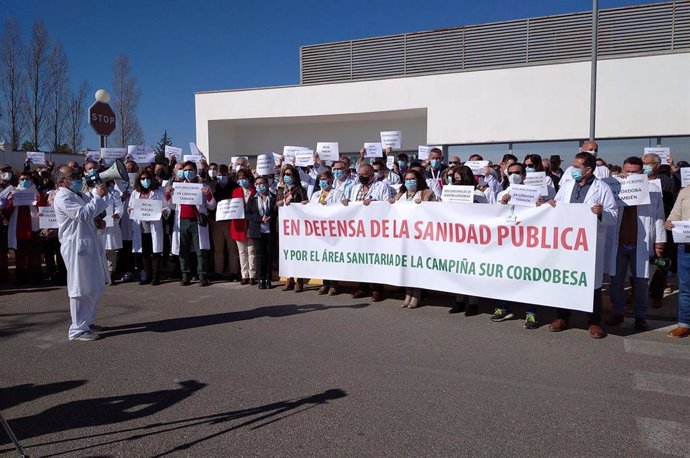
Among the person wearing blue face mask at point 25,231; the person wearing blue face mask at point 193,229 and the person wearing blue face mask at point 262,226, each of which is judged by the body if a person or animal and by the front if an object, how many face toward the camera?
3

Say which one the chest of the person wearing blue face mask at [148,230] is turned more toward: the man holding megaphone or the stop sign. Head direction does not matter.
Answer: the man holding megaphone

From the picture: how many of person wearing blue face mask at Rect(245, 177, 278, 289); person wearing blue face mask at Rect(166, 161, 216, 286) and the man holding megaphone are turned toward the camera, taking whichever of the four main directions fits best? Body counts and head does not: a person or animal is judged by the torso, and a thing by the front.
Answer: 2

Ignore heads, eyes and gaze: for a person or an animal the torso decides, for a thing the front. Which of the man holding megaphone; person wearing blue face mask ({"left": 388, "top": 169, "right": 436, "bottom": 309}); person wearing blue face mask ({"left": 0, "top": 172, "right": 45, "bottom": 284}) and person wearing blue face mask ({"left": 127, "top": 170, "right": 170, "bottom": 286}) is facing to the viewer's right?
the man holding megaphone

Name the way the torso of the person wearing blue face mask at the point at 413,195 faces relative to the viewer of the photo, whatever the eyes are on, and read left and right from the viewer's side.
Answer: facing the viewer and to the left of the viewer

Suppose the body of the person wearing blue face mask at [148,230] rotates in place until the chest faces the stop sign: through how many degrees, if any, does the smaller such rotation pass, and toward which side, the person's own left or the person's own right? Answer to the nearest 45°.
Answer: approximately 180°

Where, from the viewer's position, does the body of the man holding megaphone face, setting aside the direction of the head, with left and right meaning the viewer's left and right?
facing to the right of the viewer

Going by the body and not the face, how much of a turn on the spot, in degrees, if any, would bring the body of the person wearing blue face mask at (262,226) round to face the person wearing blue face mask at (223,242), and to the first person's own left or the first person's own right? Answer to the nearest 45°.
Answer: approximately 135° to the first person's own right

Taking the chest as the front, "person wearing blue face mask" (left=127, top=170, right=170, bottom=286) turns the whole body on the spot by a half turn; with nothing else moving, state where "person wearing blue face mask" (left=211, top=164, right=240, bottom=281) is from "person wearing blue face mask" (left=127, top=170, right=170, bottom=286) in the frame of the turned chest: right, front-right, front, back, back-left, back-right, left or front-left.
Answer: right

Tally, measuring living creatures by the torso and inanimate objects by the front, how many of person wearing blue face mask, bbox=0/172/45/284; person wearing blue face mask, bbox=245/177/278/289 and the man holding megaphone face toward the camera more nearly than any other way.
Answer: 2
